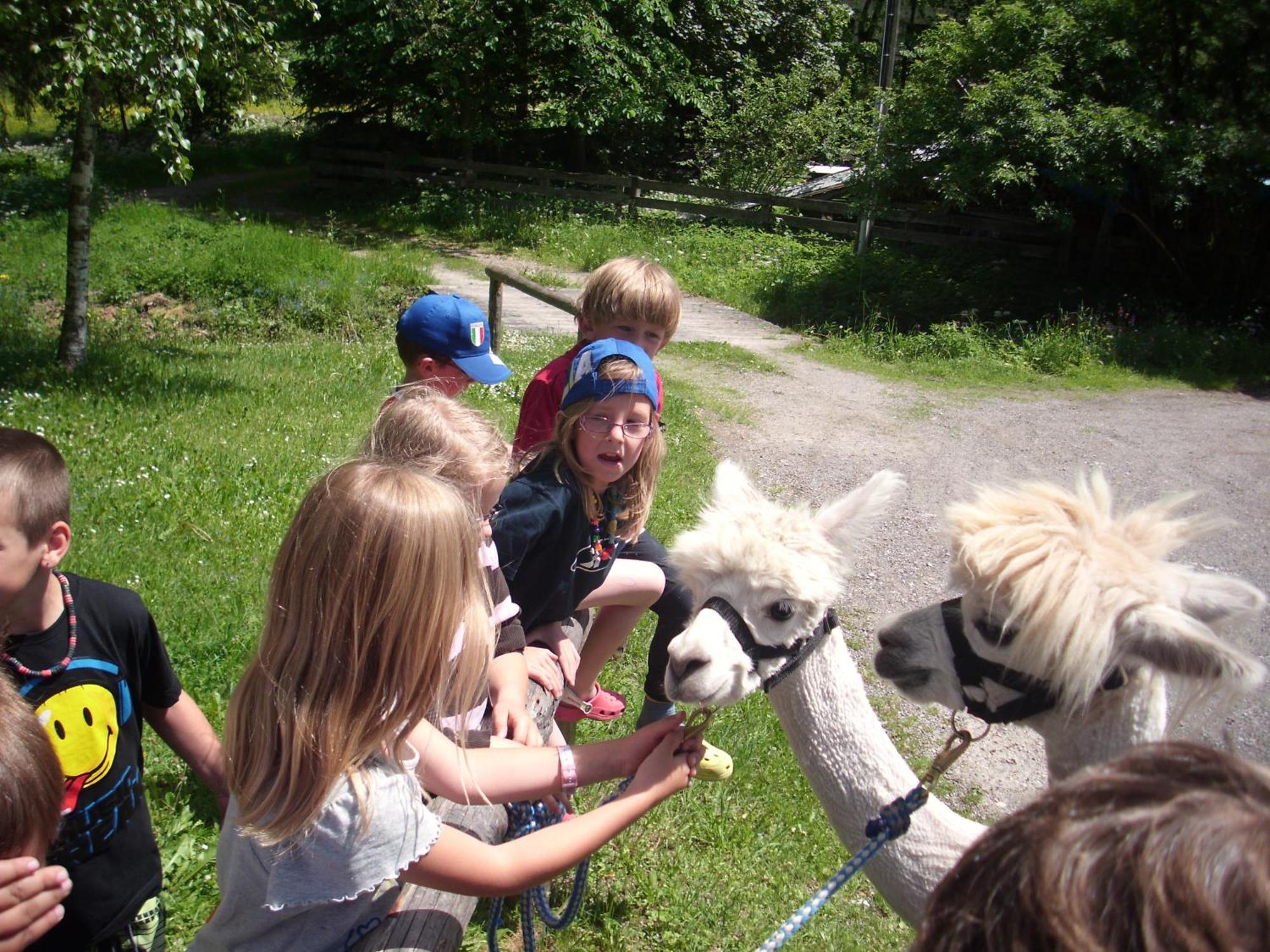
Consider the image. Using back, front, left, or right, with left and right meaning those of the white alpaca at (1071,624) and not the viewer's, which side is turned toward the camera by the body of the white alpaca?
left

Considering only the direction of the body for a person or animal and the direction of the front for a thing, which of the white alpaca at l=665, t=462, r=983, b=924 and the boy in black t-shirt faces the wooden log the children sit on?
the white alpaca

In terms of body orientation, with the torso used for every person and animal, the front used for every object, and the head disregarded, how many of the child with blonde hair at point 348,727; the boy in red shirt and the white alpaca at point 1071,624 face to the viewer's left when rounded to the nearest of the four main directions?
1

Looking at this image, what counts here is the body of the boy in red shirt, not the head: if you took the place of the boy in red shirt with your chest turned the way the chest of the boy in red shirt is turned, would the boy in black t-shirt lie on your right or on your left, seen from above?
on your right

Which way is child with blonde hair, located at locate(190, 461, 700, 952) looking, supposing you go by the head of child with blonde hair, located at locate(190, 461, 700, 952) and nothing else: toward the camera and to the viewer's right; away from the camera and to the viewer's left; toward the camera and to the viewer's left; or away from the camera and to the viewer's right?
away from the camera and to the viewer's right

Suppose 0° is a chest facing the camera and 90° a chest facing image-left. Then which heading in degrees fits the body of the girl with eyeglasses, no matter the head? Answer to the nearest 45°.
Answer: approximately 315°

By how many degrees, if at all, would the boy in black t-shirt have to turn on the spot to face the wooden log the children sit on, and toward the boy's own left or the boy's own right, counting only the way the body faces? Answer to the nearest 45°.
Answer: approximately 90° to the boy's own left

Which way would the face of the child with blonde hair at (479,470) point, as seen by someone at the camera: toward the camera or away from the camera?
away from the camera

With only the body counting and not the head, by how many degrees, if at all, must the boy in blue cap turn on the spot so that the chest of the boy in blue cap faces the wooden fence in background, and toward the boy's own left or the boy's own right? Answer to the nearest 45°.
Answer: approximately 90° to the boy's own left

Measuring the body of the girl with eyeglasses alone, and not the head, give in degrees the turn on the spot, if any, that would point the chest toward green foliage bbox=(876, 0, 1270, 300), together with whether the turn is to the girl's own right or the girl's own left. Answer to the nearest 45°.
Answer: approximately 90° to the girl's own left

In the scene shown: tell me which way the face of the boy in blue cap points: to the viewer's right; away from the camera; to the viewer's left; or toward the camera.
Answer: to the viewer's right

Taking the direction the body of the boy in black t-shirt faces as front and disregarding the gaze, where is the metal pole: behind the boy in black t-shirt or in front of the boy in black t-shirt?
behind

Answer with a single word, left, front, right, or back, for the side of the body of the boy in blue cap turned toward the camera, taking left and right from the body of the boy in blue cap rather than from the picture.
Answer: right

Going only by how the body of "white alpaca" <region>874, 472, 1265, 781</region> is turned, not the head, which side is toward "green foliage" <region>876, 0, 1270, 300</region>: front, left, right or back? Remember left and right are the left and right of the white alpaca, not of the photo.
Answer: right
